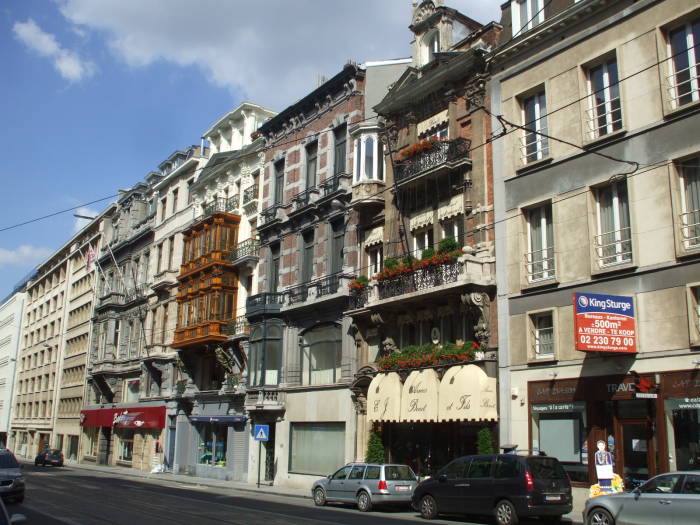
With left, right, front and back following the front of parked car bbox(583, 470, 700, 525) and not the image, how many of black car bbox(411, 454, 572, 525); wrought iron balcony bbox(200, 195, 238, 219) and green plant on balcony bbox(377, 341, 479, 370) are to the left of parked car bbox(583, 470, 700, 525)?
0

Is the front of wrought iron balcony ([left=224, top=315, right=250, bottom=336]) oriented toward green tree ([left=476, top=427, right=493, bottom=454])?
no

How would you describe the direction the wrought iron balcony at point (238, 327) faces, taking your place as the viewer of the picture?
facing the viewer and to the left of the viewer

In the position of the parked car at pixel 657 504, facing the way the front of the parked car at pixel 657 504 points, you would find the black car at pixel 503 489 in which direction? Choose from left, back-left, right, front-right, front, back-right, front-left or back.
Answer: front-right

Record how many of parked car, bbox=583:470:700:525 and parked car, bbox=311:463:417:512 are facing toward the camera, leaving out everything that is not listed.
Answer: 0

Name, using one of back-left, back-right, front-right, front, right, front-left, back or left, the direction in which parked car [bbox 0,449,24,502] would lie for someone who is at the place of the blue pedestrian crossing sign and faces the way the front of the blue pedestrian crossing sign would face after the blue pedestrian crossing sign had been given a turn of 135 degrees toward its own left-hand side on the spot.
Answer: back

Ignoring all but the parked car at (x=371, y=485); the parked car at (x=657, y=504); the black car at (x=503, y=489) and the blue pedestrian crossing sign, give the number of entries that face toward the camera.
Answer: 1

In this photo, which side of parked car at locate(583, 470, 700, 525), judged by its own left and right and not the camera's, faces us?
left

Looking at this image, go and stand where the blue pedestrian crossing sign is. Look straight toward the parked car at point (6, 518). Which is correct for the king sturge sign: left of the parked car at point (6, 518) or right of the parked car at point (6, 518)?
left

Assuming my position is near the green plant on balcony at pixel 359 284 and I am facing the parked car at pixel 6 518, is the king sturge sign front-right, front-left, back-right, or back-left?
front-left

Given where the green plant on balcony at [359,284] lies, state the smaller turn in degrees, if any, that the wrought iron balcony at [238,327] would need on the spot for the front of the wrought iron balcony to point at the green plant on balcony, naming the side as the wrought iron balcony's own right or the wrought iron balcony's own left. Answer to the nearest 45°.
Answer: approximately 90° to the wrought iron balcony's own left

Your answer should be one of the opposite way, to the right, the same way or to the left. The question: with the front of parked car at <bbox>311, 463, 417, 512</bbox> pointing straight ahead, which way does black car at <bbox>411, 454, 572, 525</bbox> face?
the same way

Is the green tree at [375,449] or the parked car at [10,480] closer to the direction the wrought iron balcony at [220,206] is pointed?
the parked car

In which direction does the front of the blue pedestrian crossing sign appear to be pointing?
toward the camera

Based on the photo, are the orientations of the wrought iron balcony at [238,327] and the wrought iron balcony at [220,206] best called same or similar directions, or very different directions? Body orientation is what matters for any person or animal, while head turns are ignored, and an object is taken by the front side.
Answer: same or similar directions

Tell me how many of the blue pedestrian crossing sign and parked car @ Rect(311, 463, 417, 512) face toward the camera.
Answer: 1

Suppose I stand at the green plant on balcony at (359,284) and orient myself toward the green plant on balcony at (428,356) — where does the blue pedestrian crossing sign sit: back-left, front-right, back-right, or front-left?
back-right

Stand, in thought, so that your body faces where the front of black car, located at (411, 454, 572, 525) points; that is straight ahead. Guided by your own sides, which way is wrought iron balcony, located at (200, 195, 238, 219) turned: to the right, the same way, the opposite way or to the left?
to the left

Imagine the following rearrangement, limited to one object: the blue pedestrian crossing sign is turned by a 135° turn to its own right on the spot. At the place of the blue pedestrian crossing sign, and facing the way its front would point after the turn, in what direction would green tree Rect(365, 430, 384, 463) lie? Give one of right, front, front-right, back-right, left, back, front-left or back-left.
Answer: back
